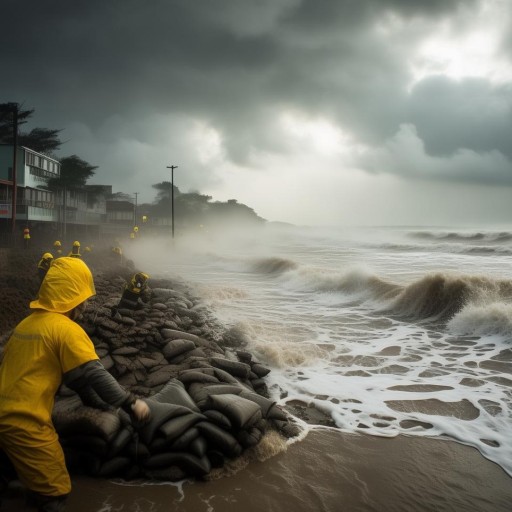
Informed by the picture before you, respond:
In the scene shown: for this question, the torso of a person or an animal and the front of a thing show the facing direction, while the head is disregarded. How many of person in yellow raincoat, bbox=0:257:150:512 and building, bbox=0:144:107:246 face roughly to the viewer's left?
0

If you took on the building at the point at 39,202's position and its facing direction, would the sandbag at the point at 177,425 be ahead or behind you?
ahead

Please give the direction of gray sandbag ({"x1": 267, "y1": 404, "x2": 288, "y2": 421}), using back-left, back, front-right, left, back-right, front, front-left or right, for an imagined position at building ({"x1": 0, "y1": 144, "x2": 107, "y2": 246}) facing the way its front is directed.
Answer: front-right

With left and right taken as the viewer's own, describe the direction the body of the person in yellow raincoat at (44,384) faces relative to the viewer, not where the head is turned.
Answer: facing away from the viewer and to the right of the viewer

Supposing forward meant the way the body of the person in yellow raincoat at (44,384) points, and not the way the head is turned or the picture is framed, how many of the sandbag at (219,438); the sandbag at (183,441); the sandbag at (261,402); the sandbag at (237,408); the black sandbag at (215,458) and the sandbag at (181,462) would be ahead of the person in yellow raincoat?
6

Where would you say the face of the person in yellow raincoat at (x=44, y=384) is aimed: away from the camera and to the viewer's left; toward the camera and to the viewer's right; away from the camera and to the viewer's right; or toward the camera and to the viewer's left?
away from the camera and to the viewer's right

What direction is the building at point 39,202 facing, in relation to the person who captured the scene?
facing the viewer and to the right of the viewer

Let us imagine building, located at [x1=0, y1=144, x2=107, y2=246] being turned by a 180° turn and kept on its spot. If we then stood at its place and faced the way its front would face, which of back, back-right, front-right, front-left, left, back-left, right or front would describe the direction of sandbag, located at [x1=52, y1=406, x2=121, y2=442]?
back-left

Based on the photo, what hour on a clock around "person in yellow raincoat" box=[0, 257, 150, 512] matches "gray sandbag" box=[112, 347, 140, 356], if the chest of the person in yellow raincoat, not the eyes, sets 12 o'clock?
The gray sandbag is roughly at 11 o'clock from the person in yellow raincoat.

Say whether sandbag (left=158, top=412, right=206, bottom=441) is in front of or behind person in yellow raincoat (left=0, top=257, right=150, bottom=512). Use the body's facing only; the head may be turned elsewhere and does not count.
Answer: in front

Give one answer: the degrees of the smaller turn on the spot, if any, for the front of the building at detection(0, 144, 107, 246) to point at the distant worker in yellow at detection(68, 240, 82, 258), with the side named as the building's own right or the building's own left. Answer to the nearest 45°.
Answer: approximately 45° to the building's own right

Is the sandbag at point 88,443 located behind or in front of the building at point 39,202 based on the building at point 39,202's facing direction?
in front

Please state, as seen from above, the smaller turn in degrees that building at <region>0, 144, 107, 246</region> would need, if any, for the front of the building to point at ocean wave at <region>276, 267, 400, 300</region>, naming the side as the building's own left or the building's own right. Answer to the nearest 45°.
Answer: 0° — it already faces it
